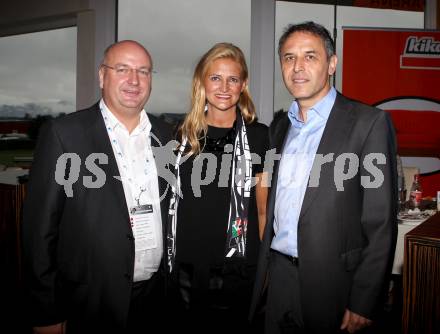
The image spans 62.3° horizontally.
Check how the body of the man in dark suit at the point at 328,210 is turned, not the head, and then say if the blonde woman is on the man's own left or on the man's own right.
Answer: on the man's own right

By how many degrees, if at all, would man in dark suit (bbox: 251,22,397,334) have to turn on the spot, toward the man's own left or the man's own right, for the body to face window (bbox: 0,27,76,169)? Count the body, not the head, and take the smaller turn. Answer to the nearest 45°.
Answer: approximately 90° to the man's own right

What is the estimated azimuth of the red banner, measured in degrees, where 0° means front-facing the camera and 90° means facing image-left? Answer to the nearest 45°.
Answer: approximately 0°

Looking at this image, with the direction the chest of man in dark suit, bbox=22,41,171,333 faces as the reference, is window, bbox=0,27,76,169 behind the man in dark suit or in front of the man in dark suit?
behind

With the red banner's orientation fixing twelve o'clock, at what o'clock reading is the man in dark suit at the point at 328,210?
The man in dark suit is roughly at 12 o'clock from the red banner.

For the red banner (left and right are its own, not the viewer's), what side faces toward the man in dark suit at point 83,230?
front

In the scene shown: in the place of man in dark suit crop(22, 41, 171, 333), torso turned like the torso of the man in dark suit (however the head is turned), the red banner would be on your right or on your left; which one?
on your left

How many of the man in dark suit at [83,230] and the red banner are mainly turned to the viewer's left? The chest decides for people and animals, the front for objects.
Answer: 0

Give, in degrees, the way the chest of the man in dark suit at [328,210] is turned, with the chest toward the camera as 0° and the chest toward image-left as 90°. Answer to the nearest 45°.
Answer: approximately 45°

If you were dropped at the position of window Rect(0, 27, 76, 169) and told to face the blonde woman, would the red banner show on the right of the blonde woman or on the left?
left

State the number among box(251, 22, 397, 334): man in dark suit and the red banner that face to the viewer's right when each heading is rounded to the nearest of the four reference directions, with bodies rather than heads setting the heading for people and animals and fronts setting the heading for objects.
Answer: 0
